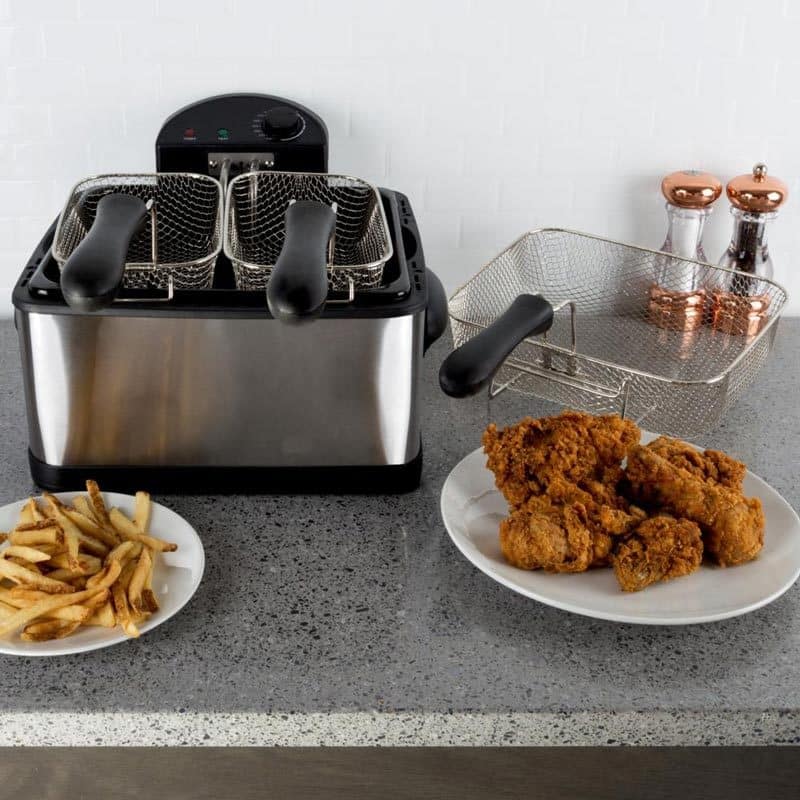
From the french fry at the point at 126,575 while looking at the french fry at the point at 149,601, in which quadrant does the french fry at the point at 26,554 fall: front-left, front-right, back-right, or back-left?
back-right

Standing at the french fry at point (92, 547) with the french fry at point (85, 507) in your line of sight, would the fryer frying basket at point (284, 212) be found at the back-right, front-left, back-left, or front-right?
front-right

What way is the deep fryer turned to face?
toward the camera
